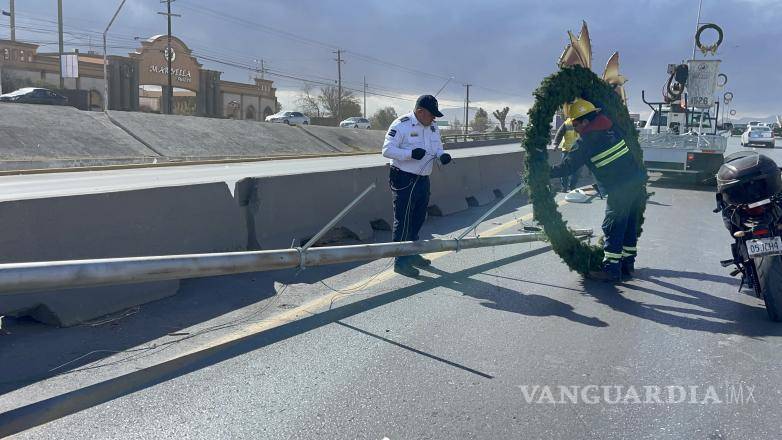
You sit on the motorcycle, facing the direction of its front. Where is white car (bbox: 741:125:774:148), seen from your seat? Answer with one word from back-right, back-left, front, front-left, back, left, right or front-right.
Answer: front

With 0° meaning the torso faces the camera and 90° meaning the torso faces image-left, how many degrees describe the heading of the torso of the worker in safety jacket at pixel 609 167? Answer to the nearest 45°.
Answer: approximately 90°

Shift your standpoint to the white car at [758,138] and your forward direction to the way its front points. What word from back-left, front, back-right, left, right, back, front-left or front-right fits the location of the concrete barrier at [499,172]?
back

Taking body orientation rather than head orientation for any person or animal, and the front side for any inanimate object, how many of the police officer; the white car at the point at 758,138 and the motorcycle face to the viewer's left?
0

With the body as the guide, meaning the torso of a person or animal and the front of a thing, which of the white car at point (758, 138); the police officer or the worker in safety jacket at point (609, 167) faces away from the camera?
the white car

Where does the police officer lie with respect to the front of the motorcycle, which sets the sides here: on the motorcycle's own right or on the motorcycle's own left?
on the motorcycle's own left

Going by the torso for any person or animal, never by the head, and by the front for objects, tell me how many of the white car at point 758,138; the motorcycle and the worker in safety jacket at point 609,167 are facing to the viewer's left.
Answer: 1

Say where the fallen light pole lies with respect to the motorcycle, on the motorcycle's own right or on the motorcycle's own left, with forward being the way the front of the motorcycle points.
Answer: on the motorcycle's own left

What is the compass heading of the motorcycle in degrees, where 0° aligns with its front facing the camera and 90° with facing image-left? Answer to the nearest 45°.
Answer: approximately 180°

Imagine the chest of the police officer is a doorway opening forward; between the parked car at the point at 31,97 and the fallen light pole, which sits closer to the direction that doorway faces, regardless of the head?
the fallen light pole

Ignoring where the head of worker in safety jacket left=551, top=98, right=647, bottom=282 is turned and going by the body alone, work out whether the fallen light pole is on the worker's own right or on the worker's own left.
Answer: on the worker's own left
